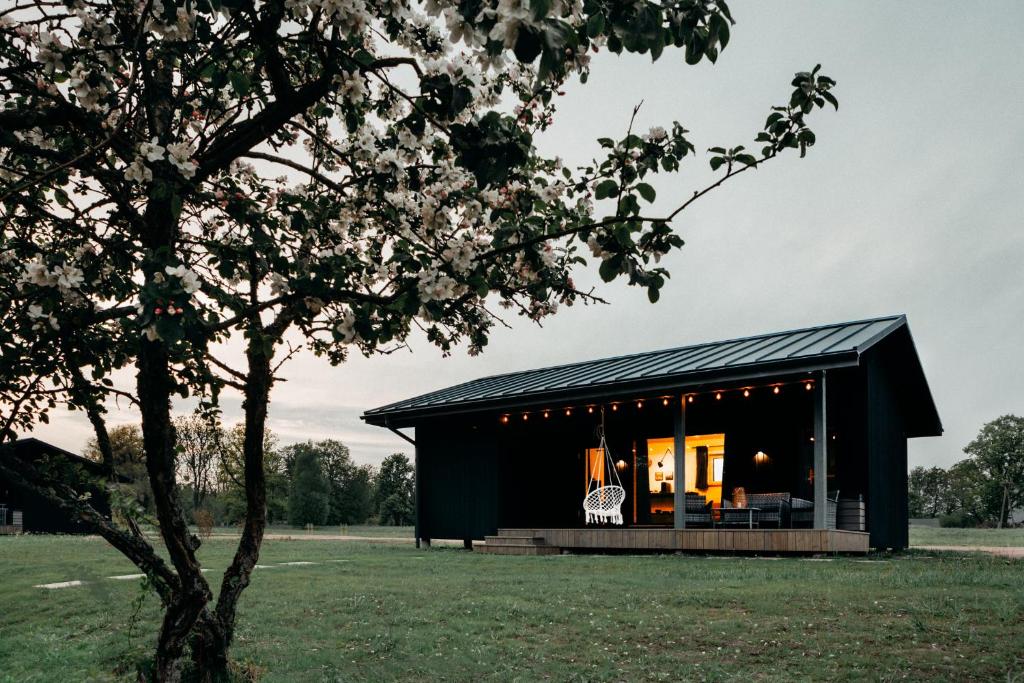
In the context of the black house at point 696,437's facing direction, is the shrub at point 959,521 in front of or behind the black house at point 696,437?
behind

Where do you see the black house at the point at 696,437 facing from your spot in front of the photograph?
facing the viewer and to the left of the viewer

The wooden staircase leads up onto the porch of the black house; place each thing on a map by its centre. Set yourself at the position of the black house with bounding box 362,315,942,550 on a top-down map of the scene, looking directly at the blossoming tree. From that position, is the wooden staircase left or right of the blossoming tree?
right

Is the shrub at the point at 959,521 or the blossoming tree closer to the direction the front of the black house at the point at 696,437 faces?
the blossoming tree

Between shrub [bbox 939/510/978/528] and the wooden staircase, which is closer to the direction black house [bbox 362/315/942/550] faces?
the wooden staircase

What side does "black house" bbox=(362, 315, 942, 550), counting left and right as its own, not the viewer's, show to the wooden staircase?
front
